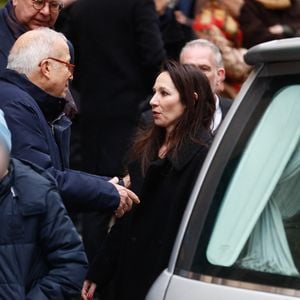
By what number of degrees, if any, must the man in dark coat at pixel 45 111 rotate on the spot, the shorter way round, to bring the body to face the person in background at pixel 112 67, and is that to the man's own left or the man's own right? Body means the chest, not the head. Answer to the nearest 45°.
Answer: approximately 90° to the man's own left

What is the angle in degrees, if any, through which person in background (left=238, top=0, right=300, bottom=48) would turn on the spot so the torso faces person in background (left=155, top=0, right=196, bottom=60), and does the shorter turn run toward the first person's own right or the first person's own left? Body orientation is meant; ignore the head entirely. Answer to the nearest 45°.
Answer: approximately 90° to the first person's own right

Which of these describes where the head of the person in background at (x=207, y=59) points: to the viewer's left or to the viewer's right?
to the viewer's left

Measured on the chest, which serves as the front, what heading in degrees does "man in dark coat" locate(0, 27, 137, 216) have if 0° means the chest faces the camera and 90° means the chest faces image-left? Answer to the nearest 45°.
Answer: approximately 270°
